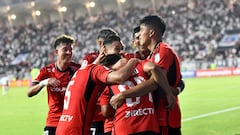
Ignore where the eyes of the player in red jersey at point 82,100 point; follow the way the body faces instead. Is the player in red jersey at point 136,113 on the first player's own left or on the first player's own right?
on the first player's own right

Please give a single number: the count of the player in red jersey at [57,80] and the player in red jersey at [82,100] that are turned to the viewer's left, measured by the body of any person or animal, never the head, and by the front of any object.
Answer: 0

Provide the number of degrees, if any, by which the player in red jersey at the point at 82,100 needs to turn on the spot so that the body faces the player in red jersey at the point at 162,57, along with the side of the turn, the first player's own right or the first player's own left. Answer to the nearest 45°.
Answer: approximately 45° to the first player's own right

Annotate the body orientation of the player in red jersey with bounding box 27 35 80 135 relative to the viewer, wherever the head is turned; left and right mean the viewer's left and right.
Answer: facing the viewer and to the right of the viewer

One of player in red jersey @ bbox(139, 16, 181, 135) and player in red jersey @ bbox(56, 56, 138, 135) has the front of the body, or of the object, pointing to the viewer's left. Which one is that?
player in red jersey @ bbox(139, 16, 181, 135)

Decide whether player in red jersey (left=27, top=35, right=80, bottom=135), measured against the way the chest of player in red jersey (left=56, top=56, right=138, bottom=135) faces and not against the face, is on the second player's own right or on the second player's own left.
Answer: on the second player's own left

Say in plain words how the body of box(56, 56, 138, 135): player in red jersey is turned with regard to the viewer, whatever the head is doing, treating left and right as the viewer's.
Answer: facing away from the viewer and to the right of the viewer
